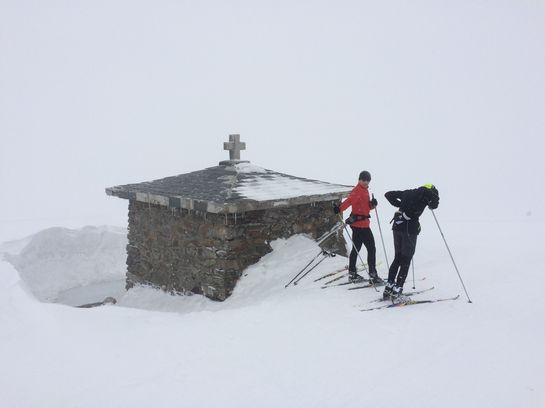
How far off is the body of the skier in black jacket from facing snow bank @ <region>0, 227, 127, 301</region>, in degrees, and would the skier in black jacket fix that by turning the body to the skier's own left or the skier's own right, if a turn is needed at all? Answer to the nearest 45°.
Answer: approximately 135° to the skier's own left

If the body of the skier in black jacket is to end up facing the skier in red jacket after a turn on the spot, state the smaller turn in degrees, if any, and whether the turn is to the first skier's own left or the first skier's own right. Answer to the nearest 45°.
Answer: approximately 135° to the first skier's own left

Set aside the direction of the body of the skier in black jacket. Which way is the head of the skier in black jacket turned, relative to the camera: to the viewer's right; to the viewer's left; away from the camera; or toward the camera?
to the viewer's right

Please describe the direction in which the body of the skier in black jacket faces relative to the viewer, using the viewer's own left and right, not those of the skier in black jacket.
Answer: facing to the right of the viewer
